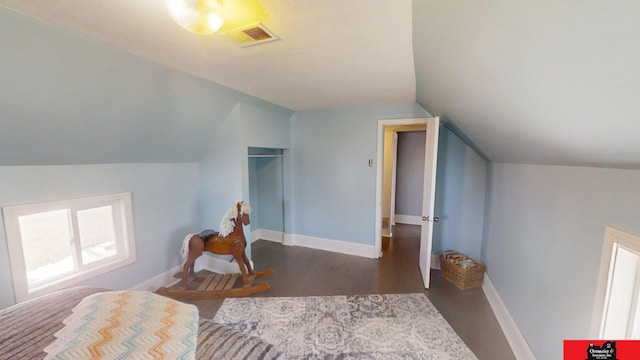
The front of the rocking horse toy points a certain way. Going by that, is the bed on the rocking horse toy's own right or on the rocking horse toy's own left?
on the rocking horse toy's own right

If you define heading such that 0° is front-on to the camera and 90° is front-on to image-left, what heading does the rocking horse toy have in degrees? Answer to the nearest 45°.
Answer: approximately 270°

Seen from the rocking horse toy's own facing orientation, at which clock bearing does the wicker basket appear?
The wicker basket is roughly at 1 o'clock from the rocking horse toy.

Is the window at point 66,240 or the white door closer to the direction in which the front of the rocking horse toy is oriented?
the white door

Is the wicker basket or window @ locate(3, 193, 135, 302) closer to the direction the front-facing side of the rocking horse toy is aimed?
the wicker basket

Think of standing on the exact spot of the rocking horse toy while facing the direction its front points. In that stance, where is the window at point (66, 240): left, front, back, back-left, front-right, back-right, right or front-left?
back
